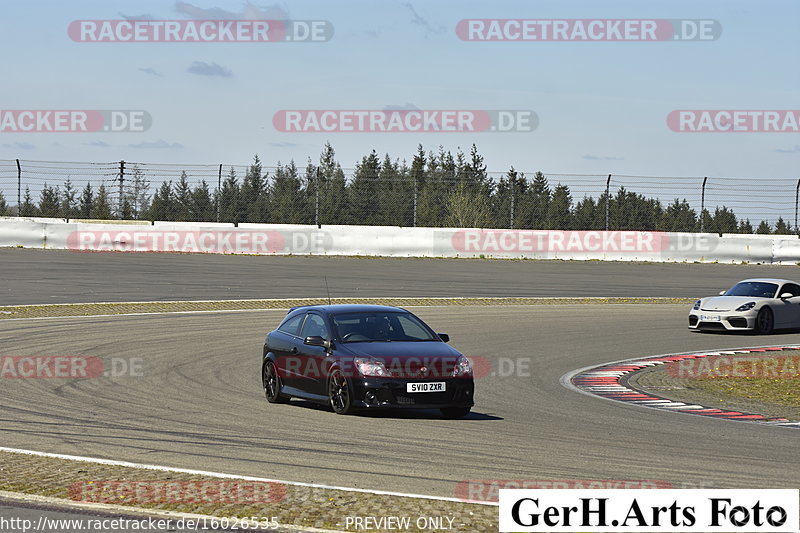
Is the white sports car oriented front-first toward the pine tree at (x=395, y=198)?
no

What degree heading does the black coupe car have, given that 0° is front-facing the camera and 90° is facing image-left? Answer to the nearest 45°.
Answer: approximately 315°

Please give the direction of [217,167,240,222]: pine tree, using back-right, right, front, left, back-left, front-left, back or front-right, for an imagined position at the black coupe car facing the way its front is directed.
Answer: back-left

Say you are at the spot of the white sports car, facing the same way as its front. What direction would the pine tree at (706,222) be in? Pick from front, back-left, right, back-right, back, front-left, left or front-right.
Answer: back-right

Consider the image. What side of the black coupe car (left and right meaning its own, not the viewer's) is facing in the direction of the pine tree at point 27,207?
back

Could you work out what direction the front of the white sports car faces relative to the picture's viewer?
facing the viewer and to the left of the viewer

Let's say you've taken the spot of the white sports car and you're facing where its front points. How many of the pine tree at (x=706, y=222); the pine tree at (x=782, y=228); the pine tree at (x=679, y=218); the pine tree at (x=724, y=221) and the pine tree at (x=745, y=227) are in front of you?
0

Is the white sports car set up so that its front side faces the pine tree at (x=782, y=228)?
no

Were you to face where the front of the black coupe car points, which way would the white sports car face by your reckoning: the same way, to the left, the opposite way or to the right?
to the right

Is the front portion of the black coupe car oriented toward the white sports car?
no

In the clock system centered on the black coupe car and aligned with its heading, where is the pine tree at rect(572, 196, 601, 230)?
The pine tree is roughly at 8 o'clock from the black coupe car.

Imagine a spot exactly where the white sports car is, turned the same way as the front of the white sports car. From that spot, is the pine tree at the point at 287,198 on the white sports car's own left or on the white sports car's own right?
on the white sports car's own right

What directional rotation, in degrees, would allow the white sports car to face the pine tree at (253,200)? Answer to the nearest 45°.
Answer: approximately 90° to its right

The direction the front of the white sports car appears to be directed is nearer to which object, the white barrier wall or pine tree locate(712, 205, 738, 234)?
the white barrier wall

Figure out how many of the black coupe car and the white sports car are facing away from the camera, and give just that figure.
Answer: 0
